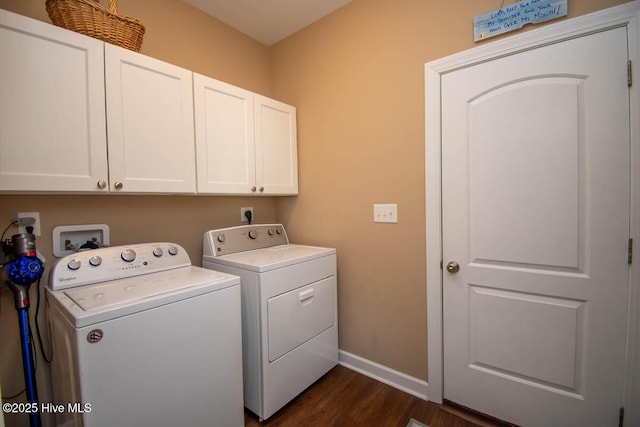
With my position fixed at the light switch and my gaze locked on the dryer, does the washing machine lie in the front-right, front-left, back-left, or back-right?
front-left

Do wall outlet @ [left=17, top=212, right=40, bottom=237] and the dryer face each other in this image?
no

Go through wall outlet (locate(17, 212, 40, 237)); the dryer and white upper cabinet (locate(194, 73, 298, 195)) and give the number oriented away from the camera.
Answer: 0

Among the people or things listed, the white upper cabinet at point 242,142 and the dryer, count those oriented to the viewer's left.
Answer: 0

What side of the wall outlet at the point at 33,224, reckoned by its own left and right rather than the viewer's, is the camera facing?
front

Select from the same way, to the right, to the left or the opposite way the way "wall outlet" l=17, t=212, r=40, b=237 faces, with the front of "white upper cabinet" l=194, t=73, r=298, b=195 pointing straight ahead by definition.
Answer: the same way

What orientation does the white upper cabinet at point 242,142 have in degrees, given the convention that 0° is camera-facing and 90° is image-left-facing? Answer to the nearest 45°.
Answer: approximately 315°

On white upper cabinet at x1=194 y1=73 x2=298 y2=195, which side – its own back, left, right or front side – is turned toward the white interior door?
front

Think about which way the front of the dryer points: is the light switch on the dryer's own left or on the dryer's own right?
on the dryer's own left

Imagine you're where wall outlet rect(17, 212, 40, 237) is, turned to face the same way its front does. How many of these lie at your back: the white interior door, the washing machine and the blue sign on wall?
0

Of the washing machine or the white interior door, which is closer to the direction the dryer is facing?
the white interior door

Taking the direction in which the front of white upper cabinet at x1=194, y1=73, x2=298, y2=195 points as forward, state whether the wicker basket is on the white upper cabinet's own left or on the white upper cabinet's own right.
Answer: on the white upper cabinet's own right

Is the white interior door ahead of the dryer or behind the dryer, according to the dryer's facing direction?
ahead

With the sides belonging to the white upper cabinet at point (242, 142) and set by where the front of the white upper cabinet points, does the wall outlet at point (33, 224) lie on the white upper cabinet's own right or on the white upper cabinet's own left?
on the white upper cabinet's own right

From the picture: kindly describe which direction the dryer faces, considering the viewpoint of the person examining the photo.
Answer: facing the viewer and to the right of the viewer

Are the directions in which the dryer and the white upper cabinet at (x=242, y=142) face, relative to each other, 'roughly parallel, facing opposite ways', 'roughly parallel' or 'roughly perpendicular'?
roughly parallel

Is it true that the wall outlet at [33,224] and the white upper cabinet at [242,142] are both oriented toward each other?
no
